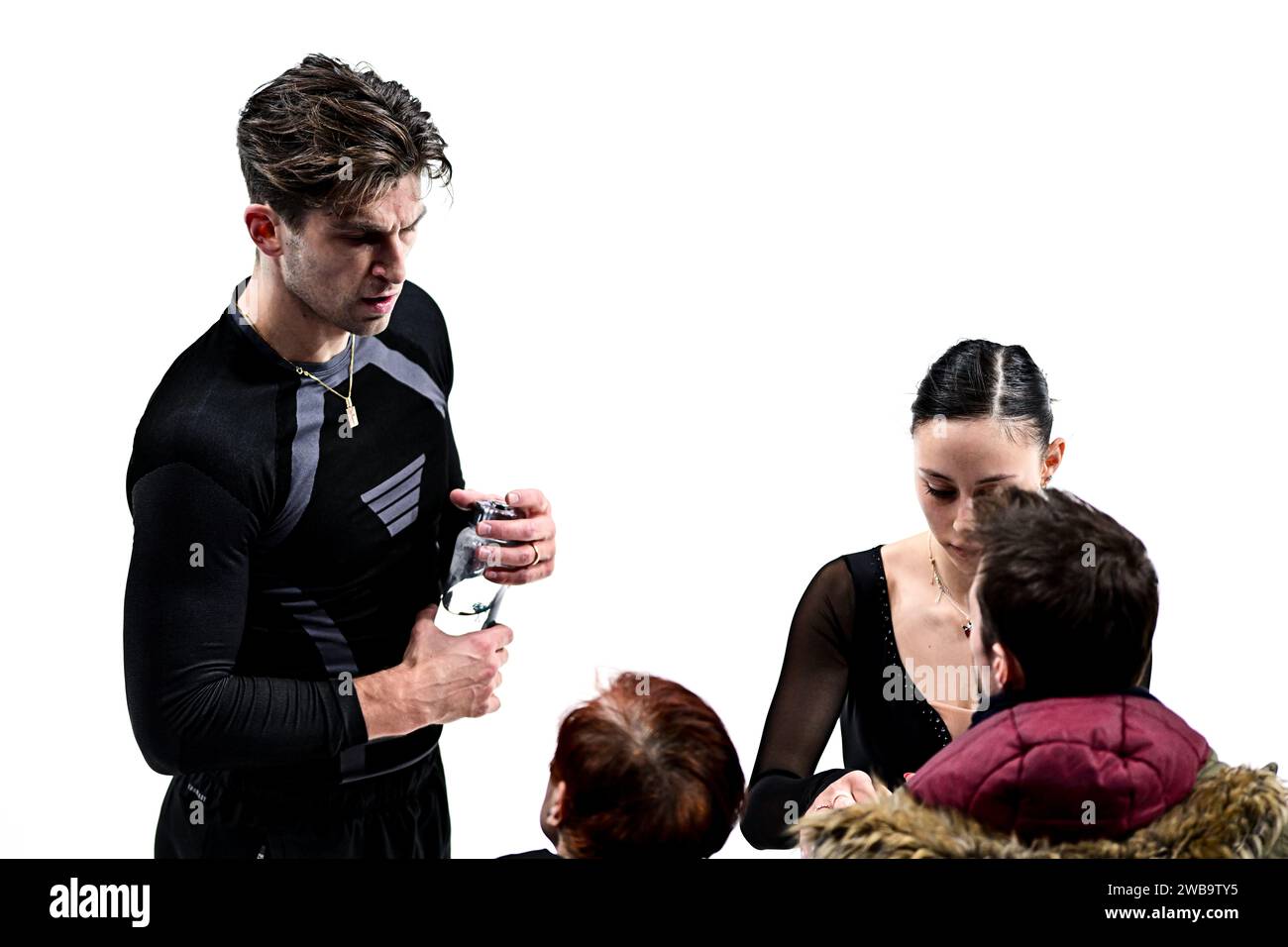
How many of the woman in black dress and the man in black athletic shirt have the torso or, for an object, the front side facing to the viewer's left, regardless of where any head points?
0

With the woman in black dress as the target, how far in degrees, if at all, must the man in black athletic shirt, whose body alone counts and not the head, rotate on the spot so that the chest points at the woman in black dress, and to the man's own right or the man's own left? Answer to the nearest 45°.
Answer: approximately 45° to the man's own left

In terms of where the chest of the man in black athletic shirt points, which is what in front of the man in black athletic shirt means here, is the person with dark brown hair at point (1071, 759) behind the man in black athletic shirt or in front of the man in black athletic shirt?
in front

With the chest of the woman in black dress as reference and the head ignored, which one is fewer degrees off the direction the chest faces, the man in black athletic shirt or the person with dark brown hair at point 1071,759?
the person with dark brown hair

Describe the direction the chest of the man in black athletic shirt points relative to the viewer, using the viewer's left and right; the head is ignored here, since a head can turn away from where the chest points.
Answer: facing the viewer and to the right of the viewer

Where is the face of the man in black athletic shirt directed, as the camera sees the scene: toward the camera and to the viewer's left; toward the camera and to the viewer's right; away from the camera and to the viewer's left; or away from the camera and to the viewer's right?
toward the camera and to the viewer's right

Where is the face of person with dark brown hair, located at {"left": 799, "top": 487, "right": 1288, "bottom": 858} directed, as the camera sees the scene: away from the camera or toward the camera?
away from the camera

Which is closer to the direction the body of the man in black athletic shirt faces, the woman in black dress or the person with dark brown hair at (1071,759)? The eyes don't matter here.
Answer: the person with dark brown hair

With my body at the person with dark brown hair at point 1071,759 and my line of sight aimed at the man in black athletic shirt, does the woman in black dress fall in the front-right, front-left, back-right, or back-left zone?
front-right

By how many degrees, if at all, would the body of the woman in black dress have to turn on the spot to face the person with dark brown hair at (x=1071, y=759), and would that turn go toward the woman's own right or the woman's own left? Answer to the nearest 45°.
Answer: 0° — they already face them

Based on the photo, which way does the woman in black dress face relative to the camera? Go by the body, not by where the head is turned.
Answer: toward the camera

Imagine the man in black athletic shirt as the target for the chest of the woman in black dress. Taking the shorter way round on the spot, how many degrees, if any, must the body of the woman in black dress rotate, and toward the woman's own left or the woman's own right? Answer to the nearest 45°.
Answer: approximately 45° to the woman's own right
